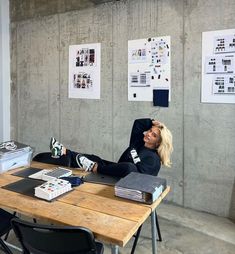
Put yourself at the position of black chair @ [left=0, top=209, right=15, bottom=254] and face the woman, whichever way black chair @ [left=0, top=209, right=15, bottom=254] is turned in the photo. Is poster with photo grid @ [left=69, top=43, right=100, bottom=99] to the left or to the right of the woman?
left

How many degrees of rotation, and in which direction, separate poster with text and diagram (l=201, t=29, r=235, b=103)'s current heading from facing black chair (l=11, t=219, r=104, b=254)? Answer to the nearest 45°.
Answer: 0° — it already faces it

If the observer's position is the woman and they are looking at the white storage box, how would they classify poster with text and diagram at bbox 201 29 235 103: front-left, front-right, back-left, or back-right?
back-right

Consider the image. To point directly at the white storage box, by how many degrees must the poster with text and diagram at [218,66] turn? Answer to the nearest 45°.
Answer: approximately 45° to its right

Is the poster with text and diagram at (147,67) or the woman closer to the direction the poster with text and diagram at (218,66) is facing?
the woman

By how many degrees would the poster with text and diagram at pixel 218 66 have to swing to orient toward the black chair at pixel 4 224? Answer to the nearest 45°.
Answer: approximately 45° to its right

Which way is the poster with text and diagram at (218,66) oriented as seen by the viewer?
toward the camera

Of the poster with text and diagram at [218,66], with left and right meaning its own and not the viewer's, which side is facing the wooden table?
front

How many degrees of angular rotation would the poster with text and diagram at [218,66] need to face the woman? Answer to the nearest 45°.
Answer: approximately 45° to its right
